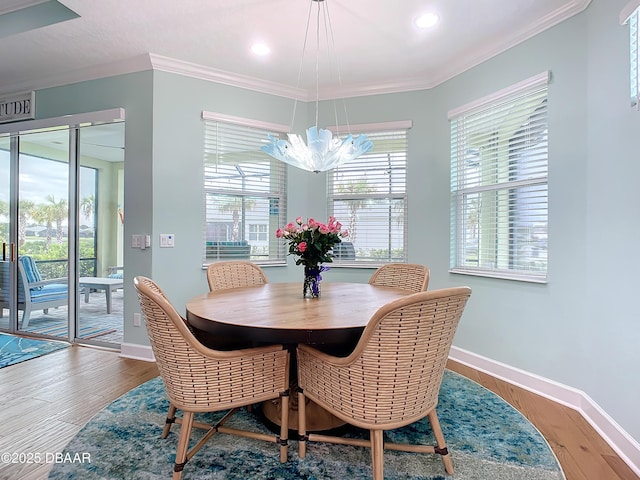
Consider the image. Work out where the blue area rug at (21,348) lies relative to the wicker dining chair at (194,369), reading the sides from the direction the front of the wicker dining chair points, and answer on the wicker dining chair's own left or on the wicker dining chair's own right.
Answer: on the wicker dining chair's own left

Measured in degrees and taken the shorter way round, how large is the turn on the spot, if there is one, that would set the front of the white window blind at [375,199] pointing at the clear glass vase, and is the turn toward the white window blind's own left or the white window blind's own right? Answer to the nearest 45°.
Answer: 0° — it already faces it

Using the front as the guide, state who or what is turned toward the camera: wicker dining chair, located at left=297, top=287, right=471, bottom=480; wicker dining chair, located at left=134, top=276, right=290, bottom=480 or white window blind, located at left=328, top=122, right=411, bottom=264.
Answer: the white window blind

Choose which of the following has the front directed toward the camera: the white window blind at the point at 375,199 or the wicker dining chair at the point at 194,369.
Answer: the white window blind

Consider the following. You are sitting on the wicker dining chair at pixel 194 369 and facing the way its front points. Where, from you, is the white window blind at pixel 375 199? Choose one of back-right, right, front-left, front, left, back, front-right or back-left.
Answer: front-left

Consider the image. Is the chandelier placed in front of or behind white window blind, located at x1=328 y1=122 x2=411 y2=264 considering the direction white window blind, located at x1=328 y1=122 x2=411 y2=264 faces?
in front

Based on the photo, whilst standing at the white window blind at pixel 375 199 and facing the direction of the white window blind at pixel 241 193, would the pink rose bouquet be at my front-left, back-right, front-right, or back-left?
front-left

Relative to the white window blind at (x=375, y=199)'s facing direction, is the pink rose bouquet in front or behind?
in front

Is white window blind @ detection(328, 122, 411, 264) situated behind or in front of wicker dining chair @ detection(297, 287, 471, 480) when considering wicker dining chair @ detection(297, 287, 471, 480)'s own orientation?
in front

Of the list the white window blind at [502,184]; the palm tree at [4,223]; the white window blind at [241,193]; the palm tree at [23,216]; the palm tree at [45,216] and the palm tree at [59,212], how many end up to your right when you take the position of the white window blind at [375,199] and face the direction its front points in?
5

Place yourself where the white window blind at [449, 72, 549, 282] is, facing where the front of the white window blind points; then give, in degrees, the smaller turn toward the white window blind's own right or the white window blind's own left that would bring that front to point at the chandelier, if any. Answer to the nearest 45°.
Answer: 0° — it already faces it

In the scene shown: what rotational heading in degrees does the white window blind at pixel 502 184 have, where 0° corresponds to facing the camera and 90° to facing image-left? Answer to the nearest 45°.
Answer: approximately 45°

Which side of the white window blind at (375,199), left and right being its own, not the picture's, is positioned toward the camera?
front

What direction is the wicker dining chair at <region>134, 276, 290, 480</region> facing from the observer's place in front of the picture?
facing to the right of the viewer

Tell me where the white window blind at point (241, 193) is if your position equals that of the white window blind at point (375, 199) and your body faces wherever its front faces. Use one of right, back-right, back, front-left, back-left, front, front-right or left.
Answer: right

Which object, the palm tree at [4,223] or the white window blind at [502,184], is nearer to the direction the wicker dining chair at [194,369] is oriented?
the white window blind

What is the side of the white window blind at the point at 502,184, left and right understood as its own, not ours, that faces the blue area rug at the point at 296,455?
front
